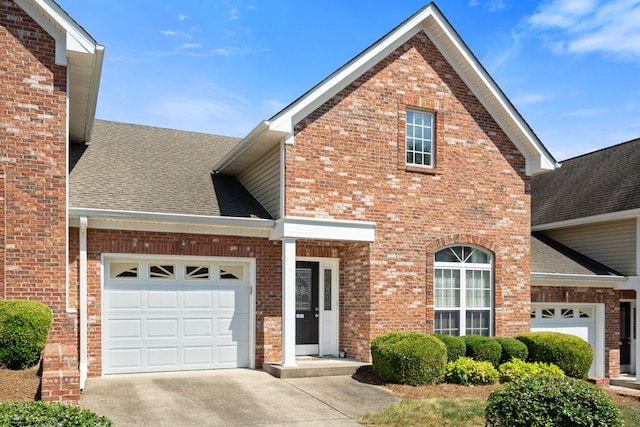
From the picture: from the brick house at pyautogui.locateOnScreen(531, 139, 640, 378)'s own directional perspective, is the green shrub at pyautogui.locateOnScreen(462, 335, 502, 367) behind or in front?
in front

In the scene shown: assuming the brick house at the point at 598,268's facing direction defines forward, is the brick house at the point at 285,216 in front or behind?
in front

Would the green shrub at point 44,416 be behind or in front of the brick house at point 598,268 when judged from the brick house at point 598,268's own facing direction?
in front

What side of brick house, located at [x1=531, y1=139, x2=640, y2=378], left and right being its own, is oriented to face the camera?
front

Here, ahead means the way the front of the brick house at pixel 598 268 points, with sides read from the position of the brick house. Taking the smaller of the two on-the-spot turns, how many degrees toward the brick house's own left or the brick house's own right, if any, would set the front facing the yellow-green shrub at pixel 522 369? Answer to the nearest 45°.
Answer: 0° — it already faces it
